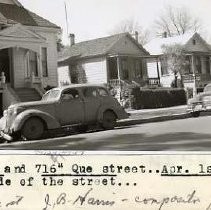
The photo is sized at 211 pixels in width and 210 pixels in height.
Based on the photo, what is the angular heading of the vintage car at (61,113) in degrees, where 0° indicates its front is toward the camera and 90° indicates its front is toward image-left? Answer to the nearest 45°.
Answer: approximately 45°

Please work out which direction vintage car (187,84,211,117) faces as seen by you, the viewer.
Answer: facing the viewer and to the left of the viewer

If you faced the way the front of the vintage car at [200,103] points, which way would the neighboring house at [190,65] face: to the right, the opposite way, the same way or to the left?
to the left

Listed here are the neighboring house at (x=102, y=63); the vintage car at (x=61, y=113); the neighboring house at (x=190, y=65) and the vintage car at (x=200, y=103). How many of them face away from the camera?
0

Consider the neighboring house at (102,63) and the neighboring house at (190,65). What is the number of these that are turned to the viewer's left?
0

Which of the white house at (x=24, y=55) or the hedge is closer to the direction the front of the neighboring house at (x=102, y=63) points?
the hedge

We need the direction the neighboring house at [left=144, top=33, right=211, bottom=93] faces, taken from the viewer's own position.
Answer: facing the viewer and to the right of the viewer

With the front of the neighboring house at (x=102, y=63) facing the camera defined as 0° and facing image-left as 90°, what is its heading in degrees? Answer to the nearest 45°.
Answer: approximately 315°
